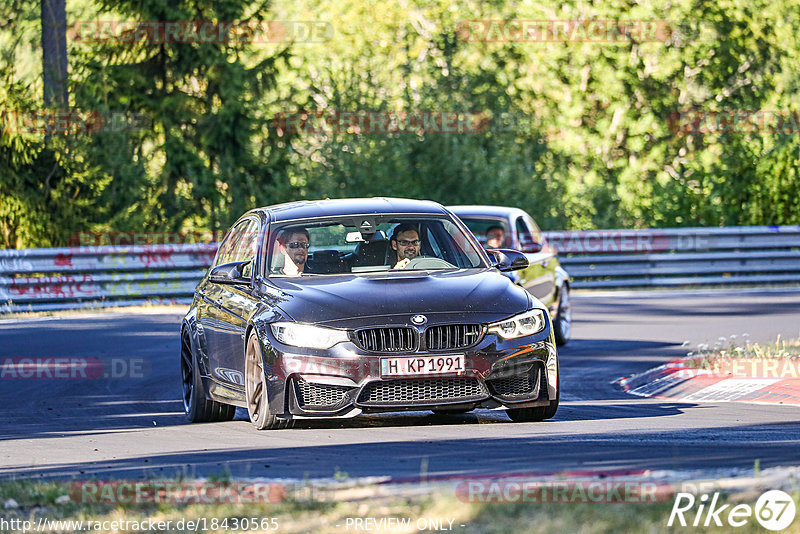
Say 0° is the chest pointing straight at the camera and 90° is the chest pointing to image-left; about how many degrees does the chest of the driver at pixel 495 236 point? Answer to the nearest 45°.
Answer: approximately 45°

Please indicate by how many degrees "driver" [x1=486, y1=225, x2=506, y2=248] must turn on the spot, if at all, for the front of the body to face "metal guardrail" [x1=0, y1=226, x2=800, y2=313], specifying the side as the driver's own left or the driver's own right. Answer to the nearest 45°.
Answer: approximately 135° to the driver's own right

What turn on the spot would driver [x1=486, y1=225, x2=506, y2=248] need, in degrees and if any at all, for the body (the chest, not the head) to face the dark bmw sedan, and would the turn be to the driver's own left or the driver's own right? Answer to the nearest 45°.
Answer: approximately 45° to the driver's own left

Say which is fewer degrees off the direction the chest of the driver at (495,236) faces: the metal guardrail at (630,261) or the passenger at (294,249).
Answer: the passenger
